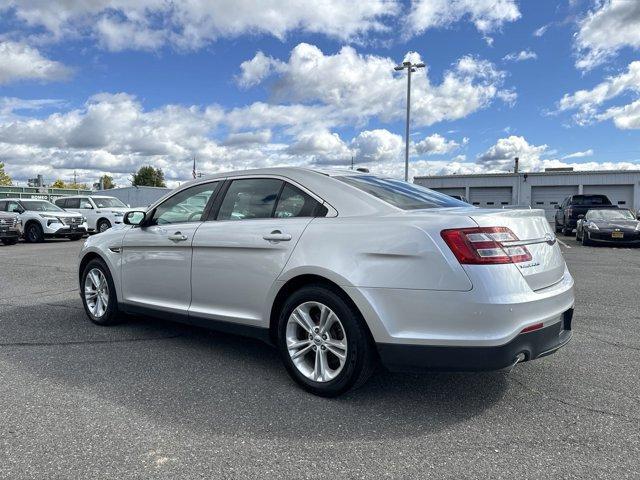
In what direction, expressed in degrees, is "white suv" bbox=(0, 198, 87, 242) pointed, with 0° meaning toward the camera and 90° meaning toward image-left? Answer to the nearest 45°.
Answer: approximately 315°

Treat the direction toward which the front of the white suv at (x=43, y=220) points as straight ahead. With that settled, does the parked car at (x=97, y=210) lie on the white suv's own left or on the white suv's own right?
on the white suv's own left

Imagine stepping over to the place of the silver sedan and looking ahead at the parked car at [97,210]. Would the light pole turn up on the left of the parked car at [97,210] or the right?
right

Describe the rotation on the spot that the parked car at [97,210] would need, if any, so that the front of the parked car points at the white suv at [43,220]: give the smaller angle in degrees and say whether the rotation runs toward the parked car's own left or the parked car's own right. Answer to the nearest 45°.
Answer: approximately 90° to the parked car's own right

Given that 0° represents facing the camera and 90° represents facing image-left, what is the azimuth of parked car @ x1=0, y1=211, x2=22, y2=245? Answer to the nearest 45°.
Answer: approximately 315°

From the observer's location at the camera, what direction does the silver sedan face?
facing away from the viewer and to the left of the viewer

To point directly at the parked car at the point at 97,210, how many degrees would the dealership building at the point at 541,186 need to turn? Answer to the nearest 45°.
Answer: approximately 45° to its right

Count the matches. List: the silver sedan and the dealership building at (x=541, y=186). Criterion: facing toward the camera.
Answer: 1

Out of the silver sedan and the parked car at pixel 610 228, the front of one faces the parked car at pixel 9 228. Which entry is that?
the silver sedan

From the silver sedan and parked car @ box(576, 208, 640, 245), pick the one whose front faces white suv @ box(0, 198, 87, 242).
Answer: the silver sedan

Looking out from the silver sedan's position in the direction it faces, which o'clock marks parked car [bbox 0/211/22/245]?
The parked car is roughly at 12 o'clock from the silver sedan.
